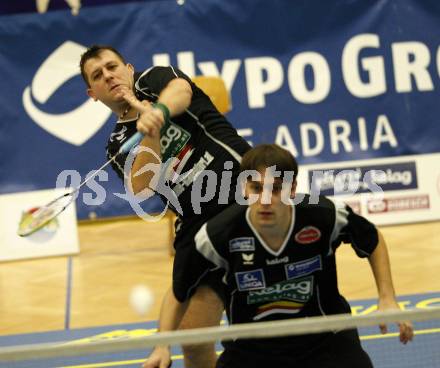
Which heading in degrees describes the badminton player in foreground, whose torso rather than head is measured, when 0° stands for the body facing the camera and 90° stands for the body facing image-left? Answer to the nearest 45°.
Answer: approximately 0°

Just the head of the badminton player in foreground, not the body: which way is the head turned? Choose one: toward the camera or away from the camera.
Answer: toward the camera
